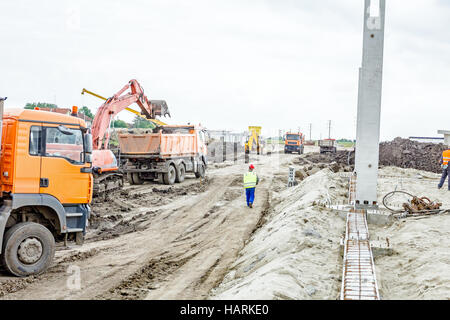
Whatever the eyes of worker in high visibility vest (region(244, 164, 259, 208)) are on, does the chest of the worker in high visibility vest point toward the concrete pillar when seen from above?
no

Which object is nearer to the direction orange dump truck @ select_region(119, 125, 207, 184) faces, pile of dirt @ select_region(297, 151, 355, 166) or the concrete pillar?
the pile of dirt

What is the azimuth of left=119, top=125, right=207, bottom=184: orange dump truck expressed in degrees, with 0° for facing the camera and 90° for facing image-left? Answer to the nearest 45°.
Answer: approximately 225°

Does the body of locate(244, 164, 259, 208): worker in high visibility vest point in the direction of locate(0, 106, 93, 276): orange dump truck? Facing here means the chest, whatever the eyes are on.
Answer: no

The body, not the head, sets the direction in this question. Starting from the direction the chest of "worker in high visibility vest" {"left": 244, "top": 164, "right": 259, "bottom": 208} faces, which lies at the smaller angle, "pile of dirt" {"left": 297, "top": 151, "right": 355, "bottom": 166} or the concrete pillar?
the pile of dirt

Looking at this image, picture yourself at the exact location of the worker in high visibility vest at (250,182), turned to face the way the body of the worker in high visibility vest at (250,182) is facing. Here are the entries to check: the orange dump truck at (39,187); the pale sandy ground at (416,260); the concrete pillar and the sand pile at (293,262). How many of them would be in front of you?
0

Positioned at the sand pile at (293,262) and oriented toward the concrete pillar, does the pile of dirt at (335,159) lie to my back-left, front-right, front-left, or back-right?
front-left

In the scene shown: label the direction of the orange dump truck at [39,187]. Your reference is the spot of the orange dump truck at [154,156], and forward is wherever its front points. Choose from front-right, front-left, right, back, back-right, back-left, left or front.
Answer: back-right

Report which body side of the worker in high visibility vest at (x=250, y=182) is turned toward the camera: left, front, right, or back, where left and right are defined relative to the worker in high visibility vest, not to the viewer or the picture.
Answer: back

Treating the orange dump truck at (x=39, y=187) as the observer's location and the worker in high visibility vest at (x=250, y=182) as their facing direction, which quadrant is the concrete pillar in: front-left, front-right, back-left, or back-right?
front-right

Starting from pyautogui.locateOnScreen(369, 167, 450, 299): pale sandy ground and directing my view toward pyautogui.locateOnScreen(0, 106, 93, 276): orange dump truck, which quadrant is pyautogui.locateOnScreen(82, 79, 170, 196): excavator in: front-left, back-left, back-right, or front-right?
front-right

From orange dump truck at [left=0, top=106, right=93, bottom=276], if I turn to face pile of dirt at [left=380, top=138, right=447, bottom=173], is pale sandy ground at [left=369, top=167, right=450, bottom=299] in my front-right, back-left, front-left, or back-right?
front-right

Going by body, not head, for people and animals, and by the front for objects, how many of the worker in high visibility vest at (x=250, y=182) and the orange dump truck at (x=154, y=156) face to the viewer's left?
0

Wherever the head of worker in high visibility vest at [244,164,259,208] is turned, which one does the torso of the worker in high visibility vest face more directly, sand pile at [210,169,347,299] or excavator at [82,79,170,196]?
the excavator

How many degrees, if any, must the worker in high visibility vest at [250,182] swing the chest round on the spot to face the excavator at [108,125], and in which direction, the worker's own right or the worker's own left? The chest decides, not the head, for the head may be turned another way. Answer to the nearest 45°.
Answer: approximately 45° to the worker's own left
